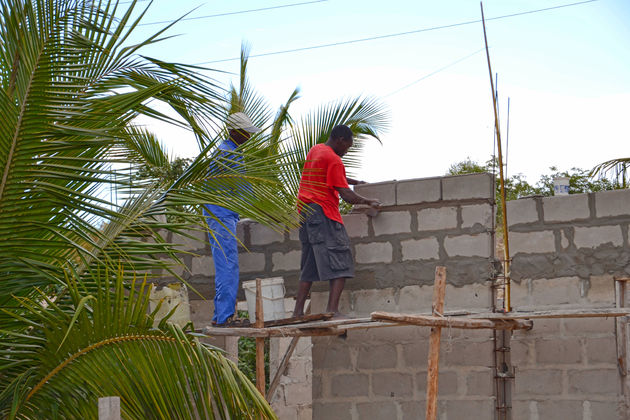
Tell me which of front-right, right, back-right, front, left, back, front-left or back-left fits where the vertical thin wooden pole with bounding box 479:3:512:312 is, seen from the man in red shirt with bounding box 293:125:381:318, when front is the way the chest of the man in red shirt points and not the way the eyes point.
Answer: front-right

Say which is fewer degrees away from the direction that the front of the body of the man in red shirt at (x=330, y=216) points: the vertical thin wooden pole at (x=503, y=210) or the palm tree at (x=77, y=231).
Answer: the vertical thin wooden pole

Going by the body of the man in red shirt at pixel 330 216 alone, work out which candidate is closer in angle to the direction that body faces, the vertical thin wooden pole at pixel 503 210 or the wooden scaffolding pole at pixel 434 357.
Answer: the vertical thin wooden pole

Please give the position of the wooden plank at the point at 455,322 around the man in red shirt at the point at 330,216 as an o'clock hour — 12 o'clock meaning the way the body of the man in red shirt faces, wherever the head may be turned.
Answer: The wooden plank is roughly at 3 o'clock from the man in red shirt.

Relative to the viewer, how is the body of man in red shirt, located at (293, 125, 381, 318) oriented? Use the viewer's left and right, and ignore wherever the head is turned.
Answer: facing away from the viewer and to the right of the viewer

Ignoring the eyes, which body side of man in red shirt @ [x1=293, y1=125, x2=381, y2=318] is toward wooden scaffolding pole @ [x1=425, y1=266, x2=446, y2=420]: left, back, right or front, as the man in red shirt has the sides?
right

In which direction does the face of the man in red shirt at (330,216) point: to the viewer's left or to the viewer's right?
to the viewer's right
